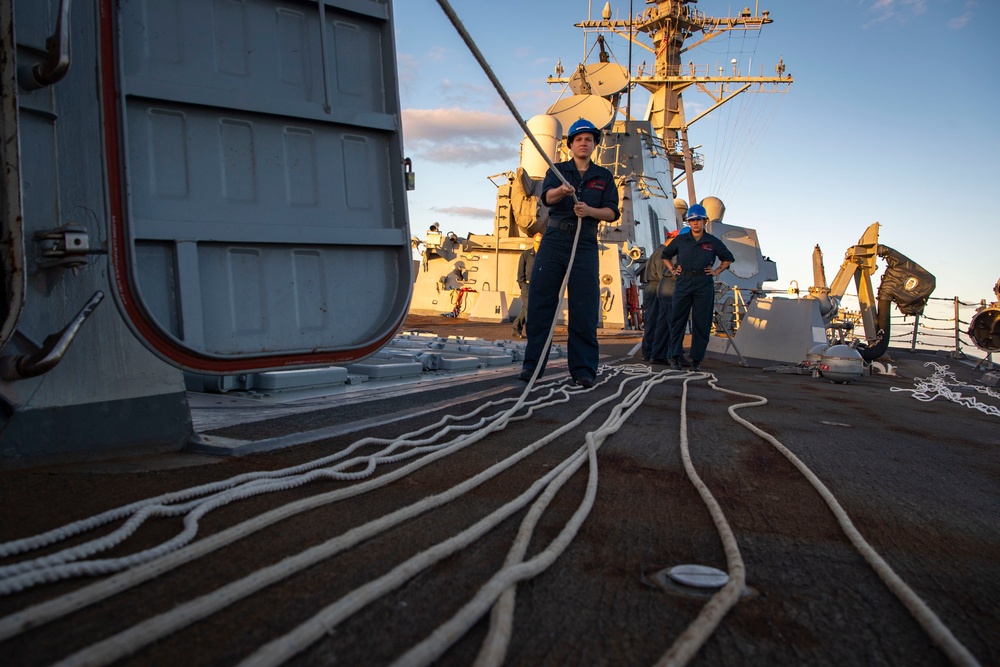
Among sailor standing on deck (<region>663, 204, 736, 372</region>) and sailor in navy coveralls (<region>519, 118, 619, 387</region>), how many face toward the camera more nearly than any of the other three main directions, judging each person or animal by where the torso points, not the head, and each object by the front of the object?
2

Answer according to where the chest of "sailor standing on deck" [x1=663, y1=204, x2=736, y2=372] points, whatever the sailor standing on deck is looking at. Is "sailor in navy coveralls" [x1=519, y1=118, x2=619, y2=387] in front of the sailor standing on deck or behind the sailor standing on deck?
in front

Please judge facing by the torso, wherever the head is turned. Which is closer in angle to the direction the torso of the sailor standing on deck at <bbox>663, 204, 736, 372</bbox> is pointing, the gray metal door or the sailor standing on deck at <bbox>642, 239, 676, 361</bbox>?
the gray metal door

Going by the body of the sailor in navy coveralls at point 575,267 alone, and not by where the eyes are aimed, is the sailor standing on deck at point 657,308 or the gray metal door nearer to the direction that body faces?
the gray metal door

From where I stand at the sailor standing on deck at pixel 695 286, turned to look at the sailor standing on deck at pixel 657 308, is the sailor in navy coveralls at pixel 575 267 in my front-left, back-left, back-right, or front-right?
back-left

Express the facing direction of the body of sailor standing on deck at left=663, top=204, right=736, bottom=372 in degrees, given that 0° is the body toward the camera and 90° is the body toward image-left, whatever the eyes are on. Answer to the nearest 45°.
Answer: approximately 0°

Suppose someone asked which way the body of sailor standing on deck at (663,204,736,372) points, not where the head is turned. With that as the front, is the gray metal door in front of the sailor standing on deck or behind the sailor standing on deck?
in front

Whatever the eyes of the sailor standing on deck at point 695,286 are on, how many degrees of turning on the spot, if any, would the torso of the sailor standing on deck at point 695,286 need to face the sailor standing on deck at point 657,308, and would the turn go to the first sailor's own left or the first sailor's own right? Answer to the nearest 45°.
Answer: approximately 135° to the first sailor's own right

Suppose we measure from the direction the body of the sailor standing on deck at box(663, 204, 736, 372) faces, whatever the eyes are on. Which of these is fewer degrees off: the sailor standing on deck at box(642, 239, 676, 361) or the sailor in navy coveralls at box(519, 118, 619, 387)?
the sailor in navy coveralls
